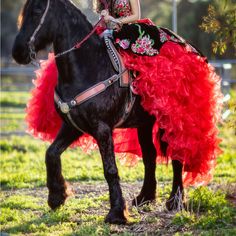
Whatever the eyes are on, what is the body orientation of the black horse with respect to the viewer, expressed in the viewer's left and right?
facing the viewer and to the left of the viewer

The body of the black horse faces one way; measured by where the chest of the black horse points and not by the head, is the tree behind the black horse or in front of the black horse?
behind
